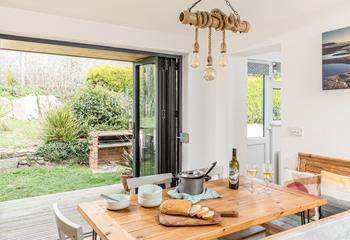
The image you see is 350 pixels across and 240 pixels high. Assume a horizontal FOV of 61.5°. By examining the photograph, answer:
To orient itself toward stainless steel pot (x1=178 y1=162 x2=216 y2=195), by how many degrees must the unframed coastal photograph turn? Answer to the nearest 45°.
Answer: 0° — it already faces it

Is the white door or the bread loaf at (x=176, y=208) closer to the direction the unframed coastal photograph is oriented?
the bread loaf

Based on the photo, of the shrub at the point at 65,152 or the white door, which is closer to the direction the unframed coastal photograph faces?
the shrub

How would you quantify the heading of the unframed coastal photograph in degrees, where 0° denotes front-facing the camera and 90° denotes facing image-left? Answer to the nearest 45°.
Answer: approximately 45°

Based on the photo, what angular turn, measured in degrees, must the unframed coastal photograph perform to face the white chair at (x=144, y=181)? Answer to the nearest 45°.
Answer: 0° — it already faces it

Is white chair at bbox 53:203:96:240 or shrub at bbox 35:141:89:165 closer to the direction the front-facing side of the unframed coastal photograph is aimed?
the white chair

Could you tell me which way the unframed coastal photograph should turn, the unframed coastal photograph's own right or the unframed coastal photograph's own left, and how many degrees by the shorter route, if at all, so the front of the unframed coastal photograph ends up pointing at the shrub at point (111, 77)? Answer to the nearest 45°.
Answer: approximately 90° to the unframed coastal photograph's own right

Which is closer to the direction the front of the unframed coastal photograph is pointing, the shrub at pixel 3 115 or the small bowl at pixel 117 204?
the small bowl

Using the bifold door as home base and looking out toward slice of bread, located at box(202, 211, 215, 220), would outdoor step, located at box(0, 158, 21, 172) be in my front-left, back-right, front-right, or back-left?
back-right

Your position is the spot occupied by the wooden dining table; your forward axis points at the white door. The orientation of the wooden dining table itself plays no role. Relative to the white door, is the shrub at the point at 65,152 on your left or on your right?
left

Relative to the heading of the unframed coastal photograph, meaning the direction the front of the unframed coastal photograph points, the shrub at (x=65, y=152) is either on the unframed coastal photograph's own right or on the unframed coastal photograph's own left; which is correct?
on the unframed coastal photograph's own right

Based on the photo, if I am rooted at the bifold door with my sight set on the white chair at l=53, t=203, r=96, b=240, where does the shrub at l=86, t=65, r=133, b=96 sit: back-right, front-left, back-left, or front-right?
back-right

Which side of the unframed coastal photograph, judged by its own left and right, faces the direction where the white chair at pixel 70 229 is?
front
